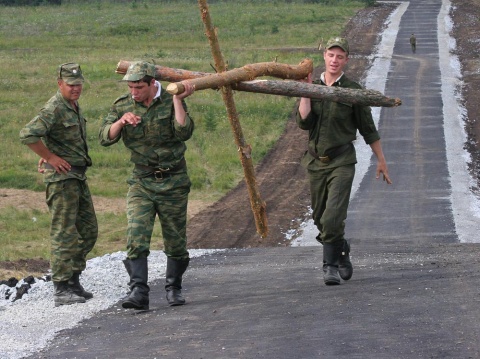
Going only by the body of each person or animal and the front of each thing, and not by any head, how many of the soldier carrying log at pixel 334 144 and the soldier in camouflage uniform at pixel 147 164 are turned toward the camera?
2

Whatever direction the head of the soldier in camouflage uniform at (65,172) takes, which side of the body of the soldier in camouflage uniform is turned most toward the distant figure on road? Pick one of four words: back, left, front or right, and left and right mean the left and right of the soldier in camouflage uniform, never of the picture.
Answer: left

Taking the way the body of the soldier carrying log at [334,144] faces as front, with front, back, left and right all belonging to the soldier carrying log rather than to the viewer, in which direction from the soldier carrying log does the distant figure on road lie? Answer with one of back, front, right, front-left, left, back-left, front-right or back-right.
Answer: back

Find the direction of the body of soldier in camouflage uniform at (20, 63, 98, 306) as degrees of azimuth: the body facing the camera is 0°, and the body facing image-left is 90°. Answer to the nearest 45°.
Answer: approximately 315°

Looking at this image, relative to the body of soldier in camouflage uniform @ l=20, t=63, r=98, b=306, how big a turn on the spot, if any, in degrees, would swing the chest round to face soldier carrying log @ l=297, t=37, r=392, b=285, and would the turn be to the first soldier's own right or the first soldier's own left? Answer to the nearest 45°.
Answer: approximately 45° to the first soldier's own left

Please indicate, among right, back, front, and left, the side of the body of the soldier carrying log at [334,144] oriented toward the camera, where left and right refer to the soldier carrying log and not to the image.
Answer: front

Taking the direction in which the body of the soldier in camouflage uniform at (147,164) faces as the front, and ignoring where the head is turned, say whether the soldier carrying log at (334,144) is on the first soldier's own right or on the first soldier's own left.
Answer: on the first soldier's own left

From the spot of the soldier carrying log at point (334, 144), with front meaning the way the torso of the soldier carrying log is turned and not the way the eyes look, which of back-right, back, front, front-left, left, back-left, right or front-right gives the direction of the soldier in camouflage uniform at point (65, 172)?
right

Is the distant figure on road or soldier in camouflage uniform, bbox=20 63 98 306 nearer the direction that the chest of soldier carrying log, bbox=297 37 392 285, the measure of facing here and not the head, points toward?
the soldier in camouflage uniform

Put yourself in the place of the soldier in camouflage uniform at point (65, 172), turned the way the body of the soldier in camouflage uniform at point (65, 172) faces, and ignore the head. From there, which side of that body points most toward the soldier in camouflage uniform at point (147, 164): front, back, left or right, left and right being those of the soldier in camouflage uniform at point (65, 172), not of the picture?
front
